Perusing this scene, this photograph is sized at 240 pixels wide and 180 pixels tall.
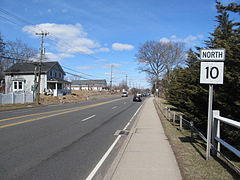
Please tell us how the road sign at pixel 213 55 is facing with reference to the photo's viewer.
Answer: facing the viewer

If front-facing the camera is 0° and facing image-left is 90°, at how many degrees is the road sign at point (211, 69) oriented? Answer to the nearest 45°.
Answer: approximately 0°

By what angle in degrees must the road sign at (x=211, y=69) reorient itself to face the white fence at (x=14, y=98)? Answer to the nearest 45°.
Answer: approximately 135° to its right

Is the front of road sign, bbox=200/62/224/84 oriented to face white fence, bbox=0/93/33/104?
no

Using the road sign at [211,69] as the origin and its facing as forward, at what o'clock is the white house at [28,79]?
The white house is roughly at 4 o'clock from the road sign.

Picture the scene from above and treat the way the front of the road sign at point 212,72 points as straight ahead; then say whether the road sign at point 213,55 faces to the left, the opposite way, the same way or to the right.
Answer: the same way

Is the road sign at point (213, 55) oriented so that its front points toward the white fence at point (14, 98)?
no

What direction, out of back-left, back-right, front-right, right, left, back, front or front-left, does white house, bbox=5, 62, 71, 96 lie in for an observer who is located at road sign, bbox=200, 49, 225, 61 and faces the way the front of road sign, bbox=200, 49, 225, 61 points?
back-right

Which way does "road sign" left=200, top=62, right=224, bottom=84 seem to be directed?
toward the camera

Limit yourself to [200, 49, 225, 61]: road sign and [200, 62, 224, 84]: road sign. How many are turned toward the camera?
2

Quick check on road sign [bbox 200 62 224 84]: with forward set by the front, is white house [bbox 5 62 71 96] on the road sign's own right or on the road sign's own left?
on the road sign's own right
